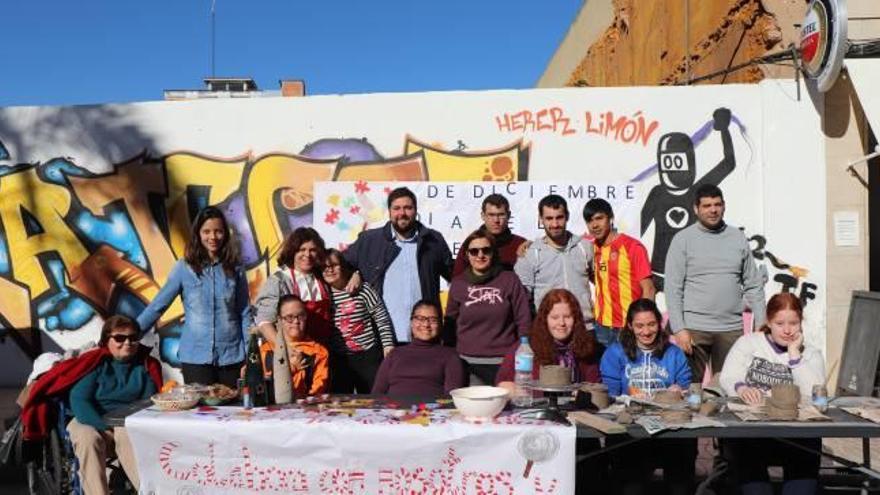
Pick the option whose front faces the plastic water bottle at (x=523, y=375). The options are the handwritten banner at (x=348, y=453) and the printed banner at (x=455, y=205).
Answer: the printed banner at (x=455, y=205)

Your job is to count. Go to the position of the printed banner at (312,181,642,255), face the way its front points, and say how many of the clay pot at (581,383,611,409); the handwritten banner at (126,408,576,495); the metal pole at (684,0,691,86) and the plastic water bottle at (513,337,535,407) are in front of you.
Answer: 3

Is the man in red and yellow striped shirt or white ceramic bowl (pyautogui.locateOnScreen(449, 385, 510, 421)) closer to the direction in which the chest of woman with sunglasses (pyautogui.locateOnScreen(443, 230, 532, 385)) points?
the white ceramic bowl

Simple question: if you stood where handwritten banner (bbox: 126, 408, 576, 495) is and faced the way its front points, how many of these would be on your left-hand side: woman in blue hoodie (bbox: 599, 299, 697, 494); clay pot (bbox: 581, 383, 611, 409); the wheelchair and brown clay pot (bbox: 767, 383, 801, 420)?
3

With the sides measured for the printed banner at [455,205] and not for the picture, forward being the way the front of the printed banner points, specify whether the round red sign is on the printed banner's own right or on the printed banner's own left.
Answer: on the printed banner's own left

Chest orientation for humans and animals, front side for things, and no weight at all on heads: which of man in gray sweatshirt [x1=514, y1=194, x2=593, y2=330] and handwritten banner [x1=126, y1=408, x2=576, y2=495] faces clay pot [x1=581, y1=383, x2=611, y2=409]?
the man in gray sweatshirt

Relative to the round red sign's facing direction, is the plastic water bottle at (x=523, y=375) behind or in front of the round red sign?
in front

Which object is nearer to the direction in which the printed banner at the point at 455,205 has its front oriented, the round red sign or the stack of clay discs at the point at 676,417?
the stack of clay discs
